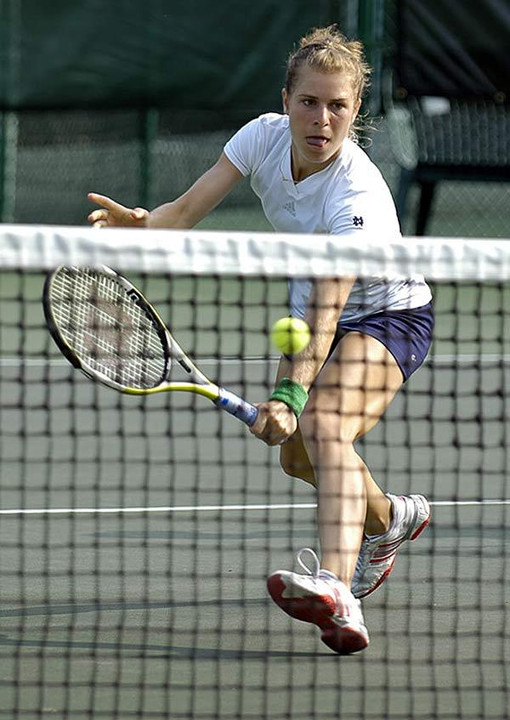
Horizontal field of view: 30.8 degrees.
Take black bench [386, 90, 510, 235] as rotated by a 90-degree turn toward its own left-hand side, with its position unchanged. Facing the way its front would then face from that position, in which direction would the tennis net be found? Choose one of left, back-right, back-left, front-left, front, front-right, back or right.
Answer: right

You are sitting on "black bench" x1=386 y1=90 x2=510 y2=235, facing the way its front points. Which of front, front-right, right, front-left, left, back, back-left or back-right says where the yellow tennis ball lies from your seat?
front

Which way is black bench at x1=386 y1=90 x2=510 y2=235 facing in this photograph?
toward the camera

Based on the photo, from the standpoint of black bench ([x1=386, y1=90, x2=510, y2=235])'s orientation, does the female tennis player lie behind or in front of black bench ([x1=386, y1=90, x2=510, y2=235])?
in front

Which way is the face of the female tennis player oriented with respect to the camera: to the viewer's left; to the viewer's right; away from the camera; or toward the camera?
toward the camera
